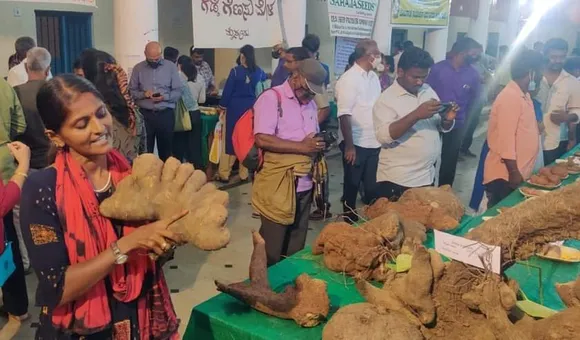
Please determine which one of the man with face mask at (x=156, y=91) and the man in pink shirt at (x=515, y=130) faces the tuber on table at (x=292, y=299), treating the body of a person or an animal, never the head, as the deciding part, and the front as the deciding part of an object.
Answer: the man with face mask

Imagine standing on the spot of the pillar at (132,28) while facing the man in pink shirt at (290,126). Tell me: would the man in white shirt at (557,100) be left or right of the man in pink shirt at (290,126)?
left

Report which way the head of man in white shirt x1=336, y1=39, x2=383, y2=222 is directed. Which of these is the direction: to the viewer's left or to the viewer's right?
to the viewer's right

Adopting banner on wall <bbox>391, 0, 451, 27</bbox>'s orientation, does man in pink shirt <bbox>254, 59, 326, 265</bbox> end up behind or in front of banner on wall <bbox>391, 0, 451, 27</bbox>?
in front

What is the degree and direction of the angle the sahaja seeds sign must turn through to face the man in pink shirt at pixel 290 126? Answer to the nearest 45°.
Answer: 0° — it already faces them

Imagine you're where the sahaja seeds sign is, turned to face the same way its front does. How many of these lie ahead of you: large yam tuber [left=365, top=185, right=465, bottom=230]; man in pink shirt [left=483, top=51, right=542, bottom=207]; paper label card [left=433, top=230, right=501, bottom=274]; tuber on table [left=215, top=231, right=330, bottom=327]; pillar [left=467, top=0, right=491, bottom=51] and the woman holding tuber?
5

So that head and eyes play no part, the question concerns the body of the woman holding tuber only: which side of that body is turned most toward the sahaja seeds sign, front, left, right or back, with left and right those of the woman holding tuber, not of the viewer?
left

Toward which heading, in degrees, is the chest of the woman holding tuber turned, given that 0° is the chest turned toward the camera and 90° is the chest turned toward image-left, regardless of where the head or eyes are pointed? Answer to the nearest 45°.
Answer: approximately 315°

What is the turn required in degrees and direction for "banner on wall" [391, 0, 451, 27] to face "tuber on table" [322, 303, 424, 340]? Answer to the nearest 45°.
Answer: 0° — it already faces it

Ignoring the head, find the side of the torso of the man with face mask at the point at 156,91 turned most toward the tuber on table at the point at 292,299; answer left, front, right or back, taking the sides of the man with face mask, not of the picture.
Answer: front
